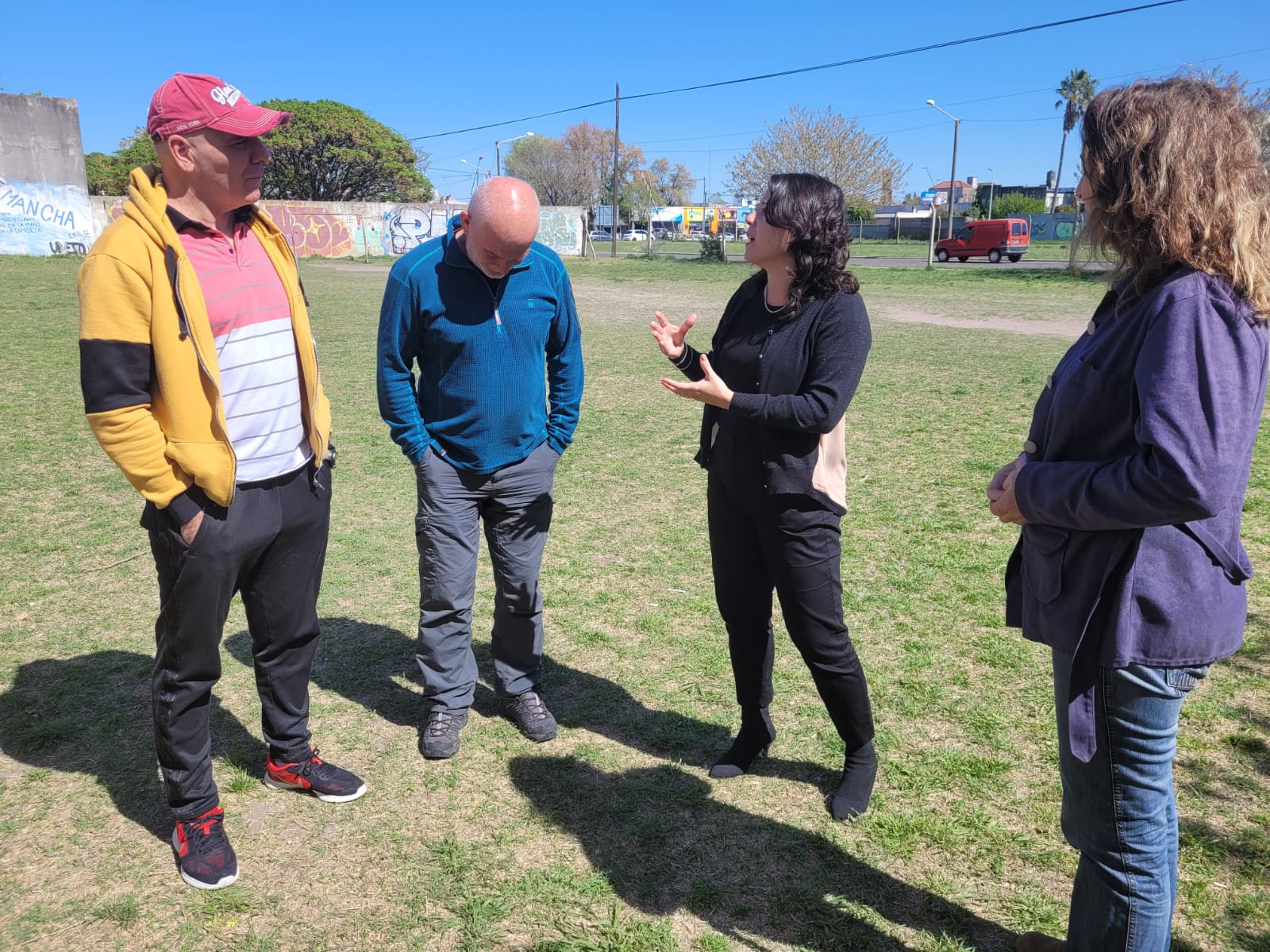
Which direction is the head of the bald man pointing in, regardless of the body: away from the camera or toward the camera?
toward the camera

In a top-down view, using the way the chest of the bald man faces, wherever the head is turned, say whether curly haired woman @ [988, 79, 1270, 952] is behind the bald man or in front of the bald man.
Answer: in front

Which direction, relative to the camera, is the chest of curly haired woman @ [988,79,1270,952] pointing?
to the viewer's left

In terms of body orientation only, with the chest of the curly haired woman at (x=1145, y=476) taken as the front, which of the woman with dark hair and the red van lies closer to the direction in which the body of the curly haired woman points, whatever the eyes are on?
the woman with dark hair

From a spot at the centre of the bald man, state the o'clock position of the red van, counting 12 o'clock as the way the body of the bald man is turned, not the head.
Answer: The red van is roughly at 7 o'clock from the bald man.

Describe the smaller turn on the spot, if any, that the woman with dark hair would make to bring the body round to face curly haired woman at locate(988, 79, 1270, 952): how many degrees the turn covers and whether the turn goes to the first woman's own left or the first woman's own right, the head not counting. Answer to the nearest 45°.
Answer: approximately 90° to the first woman's own left

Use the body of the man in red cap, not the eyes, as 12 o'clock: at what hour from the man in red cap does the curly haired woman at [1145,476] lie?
The curly haired woman is roughly at 12 o'clock from the man in red cap.

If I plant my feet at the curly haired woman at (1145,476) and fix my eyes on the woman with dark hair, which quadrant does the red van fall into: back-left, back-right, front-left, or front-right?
front-right

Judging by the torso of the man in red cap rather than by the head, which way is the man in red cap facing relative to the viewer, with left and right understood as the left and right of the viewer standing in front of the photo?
facing the viewer and to the right of the viewer

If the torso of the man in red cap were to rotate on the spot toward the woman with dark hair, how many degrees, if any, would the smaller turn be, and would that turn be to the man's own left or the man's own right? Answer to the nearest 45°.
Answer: approximately 45° to the man's own left

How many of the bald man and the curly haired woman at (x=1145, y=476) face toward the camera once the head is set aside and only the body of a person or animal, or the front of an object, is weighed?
1

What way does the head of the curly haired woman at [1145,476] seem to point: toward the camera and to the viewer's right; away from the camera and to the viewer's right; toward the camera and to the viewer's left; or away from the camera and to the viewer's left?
away from the camera and to the viewer's left

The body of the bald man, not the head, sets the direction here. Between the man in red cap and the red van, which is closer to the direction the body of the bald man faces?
the man in red cap

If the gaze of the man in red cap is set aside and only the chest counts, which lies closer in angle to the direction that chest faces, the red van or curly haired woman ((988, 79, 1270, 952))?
the curly haired woman

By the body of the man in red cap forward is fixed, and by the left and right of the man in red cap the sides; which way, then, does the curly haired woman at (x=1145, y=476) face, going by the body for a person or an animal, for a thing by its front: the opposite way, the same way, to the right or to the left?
the opposite way

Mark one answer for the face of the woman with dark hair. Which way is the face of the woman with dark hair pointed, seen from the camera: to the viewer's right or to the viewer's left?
to the viewer's left

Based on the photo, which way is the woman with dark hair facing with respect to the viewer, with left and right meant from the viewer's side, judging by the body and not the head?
facing the viewer and to the left of the viewer

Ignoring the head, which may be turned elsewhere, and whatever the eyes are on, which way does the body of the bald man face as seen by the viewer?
toward the camera

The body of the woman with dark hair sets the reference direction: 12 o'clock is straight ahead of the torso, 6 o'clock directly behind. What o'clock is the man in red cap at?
The man in red cap is roughly at 1 o'clock from the woman with dark hair.
